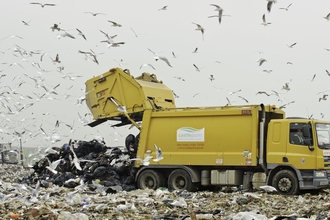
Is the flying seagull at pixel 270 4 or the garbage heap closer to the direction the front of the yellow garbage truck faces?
the flying seagull

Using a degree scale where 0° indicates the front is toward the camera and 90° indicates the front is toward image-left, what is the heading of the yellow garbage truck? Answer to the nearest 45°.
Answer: approximately 270°
